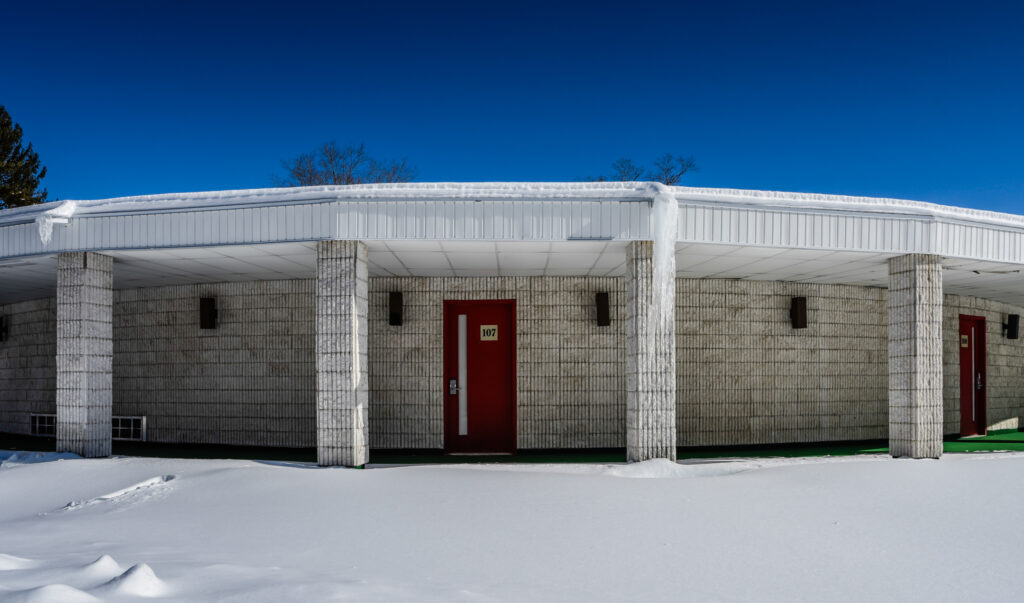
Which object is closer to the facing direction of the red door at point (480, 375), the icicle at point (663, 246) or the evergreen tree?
the icicle

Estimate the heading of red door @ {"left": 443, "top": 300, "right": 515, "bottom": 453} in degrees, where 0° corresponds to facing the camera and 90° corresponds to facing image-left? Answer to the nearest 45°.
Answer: approximately 0°

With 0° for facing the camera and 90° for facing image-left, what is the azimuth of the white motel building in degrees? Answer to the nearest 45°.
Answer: approximately 0°

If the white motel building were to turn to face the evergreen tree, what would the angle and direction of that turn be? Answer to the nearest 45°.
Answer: approximately 135° to its right
